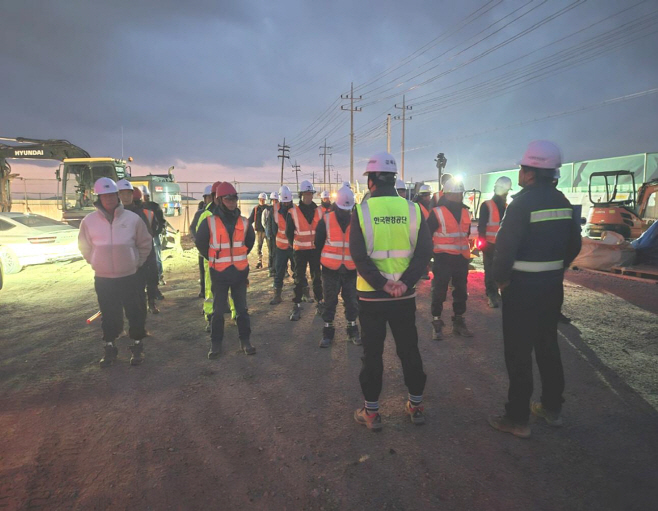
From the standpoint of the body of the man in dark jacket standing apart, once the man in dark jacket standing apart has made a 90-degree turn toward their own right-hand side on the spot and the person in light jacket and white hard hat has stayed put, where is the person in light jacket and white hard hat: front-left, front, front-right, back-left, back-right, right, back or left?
back-left

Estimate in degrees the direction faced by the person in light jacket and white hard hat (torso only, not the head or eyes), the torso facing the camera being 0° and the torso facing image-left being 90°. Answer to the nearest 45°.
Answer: approximately 0°

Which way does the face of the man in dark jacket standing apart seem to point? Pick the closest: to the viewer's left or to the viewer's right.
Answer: to the viewer's left

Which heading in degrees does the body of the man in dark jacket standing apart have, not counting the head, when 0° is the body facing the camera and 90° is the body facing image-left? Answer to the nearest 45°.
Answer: approximately 135°
